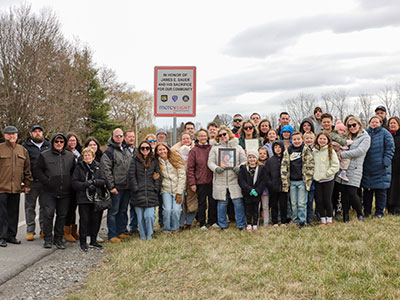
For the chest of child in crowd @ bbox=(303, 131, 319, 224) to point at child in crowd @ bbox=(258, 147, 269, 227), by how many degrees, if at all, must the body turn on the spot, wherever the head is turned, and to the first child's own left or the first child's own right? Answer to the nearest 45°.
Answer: approximately 90° to the first child's own right

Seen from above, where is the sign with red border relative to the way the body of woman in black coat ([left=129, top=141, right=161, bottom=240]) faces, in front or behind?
behind

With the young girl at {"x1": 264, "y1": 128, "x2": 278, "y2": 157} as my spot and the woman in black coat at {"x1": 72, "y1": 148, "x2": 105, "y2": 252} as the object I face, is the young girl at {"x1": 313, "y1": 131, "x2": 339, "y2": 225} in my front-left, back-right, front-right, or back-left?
back-left

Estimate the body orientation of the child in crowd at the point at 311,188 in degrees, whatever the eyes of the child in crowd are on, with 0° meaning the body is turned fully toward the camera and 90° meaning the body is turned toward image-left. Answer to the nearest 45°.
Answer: approximately 0°
